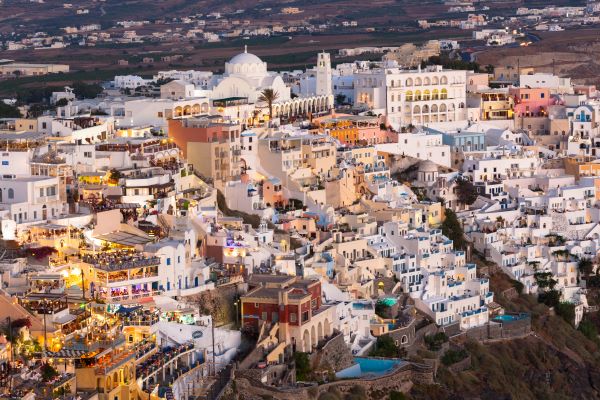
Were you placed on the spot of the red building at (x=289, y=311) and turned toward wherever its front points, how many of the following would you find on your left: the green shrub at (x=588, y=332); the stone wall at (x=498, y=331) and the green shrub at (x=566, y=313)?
3

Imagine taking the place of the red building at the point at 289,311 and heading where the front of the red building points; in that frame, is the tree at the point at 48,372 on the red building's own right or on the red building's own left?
on the red building's own right

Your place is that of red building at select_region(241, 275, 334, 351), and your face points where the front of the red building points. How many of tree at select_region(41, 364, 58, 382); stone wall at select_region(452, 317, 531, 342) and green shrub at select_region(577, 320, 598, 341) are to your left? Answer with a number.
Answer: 2

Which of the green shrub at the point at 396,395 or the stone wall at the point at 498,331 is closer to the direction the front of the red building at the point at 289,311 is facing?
the green shrub
